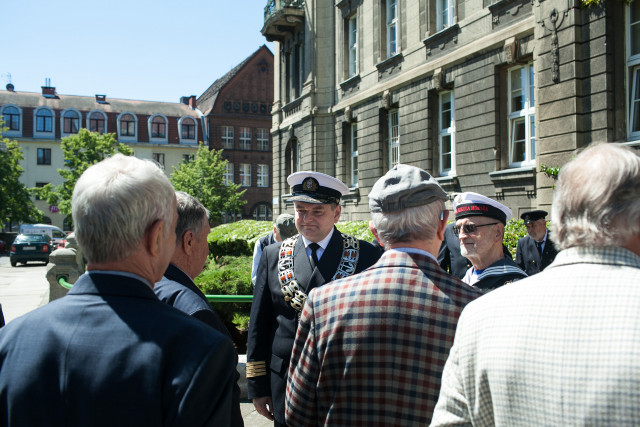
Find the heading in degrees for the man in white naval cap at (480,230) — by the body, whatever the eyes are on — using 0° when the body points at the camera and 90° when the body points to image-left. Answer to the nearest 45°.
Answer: approximately 45°

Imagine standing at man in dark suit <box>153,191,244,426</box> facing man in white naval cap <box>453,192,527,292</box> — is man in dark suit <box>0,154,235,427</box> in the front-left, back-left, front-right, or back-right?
back-right

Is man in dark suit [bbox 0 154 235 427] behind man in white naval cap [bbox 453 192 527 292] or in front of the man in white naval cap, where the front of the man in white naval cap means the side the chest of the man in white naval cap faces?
in front

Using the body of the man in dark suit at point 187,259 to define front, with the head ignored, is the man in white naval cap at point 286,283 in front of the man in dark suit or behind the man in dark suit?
in front

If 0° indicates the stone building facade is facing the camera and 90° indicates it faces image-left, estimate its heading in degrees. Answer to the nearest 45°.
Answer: approximately 45°

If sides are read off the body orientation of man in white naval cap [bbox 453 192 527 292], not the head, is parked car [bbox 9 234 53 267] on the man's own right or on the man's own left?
on the man's own right

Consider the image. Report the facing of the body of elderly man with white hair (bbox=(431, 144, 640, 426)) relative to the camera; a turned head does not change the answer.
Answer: away from the camera

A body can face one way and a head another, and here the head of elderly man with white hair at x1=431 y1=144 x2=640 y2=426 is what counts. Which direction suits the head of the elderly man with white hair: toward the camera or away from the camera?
away from the camera

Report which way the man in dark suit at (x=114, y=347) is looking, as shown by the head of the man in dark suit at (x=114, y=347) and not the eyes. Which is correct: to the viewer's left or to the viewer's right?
to the viewer's right

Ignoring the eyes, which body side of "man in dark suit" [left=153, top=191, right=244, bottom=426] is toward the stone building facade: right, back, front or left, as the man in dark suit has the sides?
front

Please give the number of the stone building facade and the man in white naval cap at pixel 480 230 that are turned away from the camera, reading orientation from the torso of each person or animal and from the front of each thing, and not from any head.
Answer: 0

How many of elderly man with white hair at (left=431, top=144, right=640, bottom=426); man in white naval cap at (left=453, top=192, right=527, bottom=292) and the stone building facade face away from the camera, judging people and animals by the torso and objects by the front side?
1
